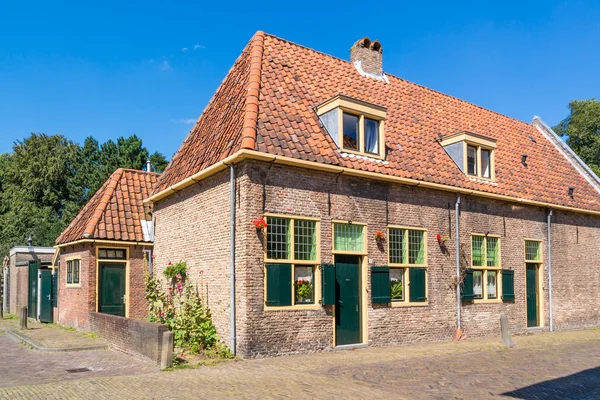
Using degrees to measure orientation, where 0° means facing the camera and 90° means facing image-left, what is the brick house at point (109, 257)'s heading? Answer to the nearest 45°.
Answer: approximately 0°

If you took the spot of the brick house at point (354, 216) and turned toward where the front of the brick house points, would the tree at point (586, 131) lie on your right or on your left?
on your left

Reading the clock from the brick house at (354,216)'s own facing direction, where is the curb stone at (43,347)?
The curb stone is roughly at 4 o'clock from the brick house.

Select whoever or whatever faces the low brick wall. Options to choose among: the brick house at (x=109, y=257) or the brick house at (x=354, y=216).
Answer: the brick house at (x=109, y=257)

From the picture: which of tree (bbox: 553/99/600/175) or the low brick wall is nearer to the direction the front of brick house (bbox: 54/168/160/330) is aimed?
the low brick wall

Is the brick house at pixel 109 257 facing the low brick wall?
yes

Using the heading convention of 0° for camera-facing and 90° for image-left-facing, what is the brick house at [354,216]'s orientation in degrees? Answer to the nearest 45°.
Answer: approximately 315°

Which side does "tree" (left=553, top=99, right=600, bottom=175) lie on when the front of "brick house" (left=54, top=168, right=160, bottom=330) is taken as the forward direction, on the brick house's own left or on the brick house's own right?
on the brick house's own left
